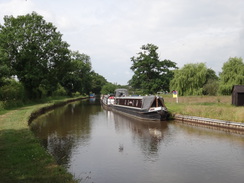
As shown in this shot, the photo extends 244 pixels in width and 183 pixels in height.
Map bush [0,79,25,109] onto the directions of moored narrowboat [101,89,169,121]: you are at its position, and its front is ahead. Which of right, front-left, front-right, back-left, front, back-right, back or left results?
back-right

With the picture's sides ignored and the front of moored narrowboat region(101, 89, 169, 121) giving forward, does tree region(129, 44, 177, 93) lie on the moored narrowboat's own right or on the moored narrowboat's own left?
on the moored narrowboat's own left

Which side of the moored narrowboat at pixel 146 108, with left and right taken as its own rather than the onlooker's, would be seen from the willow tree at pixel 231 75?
left

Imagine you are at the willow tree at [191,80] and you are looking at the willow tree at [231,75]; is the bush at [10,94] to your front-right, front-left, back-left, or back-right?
back-right
